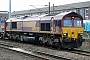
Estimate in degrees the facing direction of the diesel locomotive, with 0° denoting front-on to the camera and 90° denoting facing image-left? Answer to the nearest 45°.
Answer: approximately 315°
